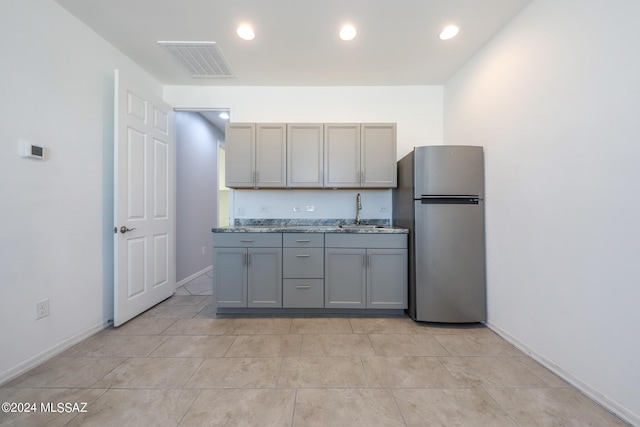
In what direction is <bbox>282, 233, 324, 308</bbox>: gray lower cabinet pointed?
toward the camera

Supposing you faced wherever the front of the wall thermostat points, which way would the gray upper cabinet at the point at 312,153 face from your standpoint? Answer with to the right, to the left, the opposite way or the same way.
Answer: to the right

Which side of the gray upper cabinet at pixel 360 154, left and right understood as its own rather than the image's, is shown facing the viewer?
front

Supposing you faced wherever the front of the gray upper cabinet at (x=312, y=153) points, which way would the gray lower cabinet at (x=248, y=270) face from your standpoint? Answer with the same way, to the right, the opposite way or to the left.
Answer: the same way

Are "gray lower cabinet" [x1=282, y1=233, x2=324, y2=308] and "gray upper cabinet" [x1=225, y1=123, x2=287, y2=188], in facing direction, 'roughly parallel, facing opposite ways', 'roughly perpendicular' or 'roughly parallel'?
roughly parallel

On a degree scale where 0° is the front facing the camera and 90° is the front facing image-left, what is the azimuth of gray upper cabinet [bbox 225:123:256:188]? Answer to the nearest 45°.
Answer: approximately 0°

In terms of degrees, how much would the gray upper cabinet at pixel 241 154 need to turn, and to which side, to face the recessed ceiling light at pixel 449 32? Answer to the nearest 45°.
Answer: approximately 45° to its left

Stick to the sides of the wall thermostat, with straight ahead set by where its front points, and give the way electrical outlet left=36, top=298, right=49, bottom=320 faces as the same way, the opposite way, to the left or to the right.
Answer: the same way

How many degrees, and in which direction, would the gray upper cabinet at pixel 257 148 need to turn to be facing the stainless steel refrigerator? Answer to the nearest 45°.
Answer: approximately 45° to its left

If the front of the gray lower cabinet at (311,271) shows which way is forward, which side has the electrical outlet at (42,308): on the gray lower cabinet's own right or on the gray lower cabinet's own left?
on the gray lower cabinet's own right

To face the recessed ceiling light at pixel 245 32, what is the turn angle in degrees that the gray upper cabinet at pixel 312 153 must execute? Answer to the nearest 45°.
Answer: approximately 45° to its right

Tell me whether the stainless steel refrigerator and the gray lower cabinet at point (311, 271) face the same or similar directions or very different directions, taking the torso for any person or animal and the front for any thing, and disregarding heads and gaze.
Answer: same or similar directions

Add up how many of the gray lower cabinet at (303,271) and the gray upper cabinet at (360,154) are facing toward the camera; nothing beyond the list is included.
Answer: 2
